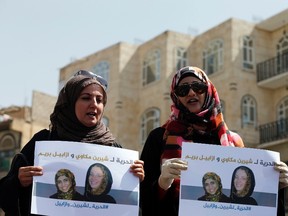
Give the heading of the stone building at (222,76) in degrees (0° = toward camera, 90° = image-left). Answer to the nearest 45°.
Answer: approximately 45°

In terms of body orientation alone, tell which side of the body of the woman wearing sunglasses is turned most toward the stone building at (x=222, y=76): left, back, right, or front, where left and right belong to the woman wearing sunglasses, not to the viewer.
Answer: back

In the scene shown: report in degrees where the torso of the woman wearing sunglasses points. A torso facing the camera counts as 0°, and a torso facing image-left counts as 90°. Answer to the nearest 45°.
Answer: approximately 0°

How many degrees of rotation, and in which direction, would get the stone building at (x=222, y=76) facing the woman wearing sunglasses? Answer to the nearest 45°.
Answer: approximately 45° to its left
